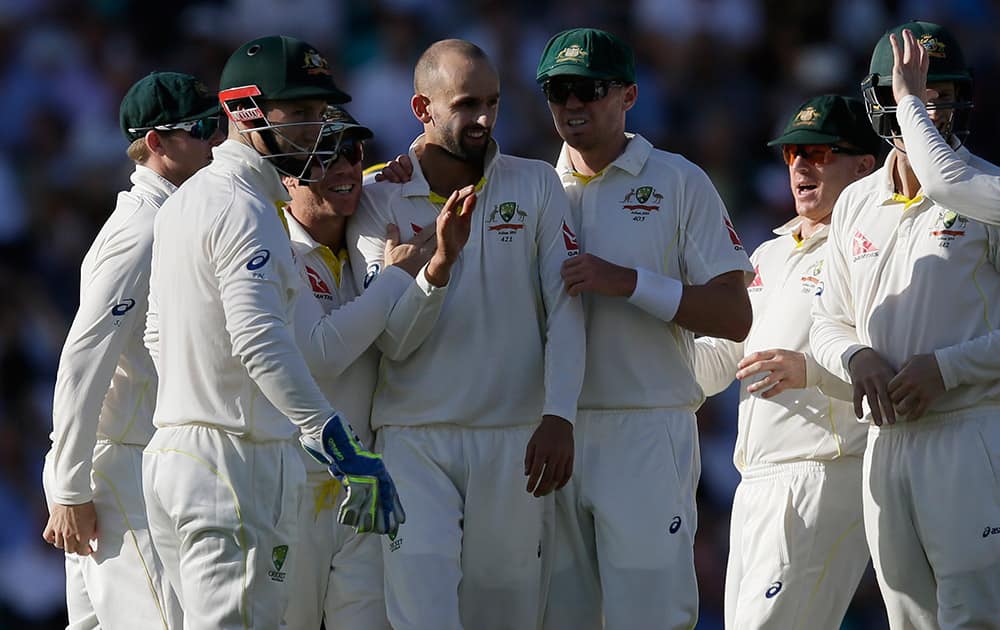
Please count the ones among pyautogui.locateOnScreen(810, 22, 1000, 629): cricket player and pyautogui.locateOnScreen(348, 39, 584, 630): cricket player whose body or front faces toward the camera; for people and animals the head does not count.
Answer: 2

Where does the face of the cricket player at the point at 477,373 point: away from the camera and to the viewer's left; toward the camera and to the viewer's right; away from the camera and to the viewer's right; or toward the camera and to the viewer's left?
toward the camera and to the viewer's right

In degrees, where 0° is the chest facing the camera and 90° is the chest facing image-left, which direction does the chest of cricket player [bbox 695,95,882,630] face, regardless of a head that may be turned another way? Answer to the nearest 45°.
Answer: approximately 45°

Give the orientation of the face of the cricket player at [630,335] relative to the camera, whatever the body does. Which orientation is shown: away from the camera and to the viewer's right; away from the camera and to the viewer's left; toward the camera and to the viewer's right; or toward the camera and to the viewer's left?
toward the camera and to the viewer's left

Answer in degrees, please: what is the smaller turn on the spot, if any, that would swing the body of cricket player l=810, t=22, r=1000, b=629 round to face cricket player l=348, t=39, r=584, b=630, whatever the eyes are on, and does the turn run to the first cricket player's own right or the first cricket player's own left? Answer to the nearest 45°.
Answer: approximately 90° to the first cricket player's own right

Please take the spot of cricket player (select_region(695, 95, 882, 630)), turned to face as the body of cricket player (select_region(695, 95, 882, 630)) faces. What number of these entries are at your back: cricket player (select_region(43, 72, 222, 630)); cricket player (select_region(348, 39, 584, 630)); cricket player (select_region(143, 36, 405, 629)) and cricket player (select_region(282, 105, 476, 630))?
0

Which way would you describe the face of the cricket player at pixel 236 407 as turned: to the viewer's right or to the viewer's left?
to the viewer's right

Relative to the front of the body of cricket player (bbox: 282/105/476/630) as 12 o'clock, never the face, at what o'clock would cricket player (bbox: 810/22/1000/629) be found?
cricket player (bbox: 810/22/1000/629) is roughly at 11 o'clock from cricket player (bbox: 282/105/476/630).

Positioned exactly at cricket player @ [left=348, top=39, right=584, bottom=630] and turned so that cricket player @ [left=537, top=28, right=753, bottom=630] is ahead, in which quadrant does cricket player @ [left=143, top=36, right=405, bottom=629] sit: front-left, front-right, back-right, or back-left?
back-right

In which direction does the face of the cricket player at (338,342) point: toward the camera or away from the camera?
toward the camera

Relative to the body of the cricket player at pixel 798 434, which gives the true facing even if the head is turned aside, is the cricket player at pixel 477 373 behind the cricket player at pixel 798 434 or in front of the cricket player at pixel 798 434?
in front

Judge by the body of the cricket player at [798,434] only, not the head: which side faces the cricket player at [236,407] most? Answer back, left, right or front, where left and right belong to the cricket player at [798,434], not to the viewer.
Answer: front

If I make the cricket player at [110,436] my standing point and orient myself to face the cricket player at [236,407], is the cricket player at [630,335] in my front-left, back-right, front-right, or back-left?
front-left

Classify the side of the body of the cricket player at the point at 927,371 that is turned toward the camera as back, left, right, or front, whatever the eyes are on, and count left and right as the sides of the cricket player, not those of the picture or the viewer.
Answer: front

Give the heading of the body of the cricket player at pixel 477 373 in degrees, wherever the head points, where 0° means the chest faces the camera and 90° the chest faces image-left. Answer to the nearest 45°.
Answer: approximately 0°

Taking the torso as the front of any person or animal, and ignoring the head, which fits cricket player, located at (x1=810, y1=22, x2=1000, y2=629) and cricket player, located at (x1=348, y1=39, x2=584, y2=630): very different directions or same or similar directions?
same or similar directions

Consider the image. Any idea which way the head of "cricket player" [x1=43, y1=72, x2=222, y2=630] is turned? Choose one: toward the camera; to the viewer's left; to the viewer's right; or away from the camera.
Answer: to the viewer's right

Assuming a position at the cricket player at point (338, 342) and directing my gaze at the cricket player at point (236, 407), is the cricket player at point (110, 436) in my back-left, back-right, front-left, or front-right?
front-right

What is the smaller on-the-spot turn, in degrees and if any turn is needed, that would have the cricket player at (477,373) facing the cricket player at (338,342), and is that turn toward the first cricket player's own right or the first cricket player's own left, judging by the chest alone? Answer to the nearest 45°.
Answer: approximately 90° to the first cricket player's own right
